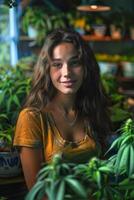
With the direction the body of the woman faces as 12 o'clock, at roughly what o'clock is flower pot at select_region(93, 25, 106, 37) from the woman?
The flower pot is roughly at 8 o'clock from the woman.

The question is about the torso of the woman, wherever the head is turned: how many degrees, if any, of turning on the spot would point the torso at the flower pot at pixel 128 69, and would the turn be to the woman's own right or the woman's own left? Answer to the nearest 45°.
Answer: approximately 135° to the woman's own left

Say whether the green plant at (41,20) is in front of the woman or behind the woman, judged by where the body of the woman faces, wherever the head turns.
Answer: behind

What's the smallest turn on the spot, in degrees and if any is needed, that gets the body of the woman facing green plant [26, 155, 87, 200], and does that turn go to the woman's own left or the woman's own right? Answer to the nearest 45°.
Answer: approximately 45° to the woman's own right

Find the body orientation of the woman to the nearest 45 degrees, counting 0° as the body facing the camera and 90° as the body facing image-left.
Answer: approximately 315°
